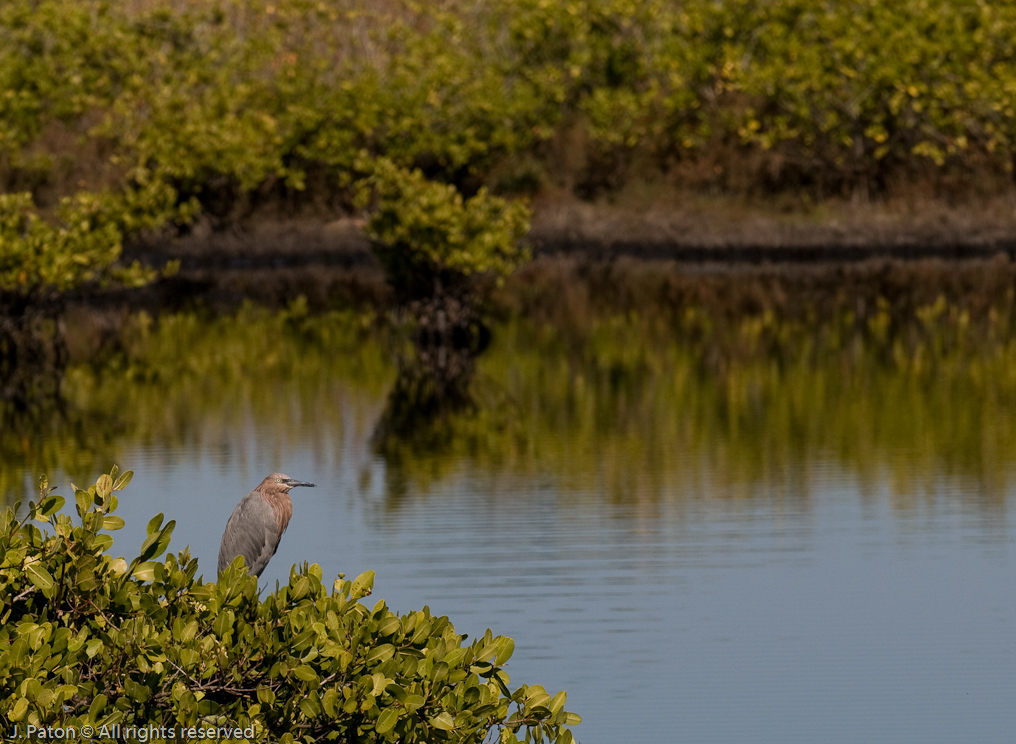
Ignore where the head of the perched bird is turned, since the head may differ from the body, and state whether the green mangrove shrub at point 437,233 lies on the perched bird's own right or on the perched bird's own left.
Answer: on the perched bird's own left

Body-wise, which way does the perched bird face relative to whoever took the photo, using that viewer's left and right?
facing to the right of the viewer
